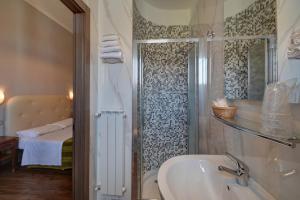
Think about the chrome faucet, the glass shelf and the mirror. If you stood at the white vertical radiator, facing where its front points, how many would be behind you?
0

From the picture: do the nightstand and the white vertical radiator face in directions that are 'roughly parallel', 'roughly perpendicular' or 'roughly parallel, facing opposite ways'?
roughly parallel

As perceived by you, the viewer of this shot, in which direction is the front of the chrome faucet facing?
facing to the left of the viewer

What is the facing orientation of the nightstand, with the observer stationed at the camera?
facing the viewer

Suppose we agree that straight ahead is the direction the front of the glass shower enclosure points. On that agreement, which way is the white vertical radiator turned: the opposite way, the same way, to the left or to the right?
the same way

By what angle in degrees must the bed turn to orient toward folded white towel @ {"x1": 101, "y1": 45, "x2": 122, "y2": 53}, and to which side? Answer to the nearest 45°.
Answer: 0° — it already faces it

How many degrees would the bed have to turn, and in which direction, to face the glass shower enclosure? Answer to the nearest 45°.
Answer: approximately 45° to its left

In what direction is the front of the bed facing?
toward the camera

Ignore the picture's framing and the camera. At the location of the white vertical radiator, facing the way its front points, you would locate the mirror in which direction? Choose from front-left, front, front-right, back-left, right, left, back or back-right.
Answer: front-left

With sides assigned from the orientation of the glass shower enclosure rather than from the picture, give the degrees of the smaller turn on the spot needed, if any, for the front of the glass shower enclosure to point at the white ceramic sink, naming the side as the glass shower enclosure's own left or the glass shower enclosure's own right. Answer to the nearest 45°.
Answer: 0° — it already faces it

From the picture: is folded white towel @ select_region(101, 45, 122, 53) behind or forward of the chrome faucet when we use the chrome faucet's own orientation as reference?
forward

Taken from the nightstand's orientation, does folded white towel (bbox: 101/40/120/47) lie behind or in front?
in front

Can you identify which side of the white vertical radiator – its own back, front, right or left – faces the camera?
front

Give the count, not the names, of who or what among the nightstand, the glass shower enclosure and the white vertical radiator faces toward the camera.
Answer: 3

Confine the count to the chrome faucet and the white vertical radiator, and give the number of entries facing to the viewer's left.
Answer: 1

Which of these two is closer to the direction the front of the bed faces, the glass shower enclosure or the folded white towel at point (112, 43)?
the folded white towel

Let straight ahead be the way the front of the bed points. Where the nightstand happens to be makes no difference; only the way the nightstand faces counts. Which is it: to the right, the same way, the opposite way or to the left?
the same way

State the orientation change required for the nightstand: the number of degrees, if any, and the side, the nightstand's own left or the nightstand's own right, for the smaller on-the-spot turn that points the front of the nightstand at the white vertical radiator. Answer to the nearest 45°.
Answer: approximately 45° to the nightstand's own left
